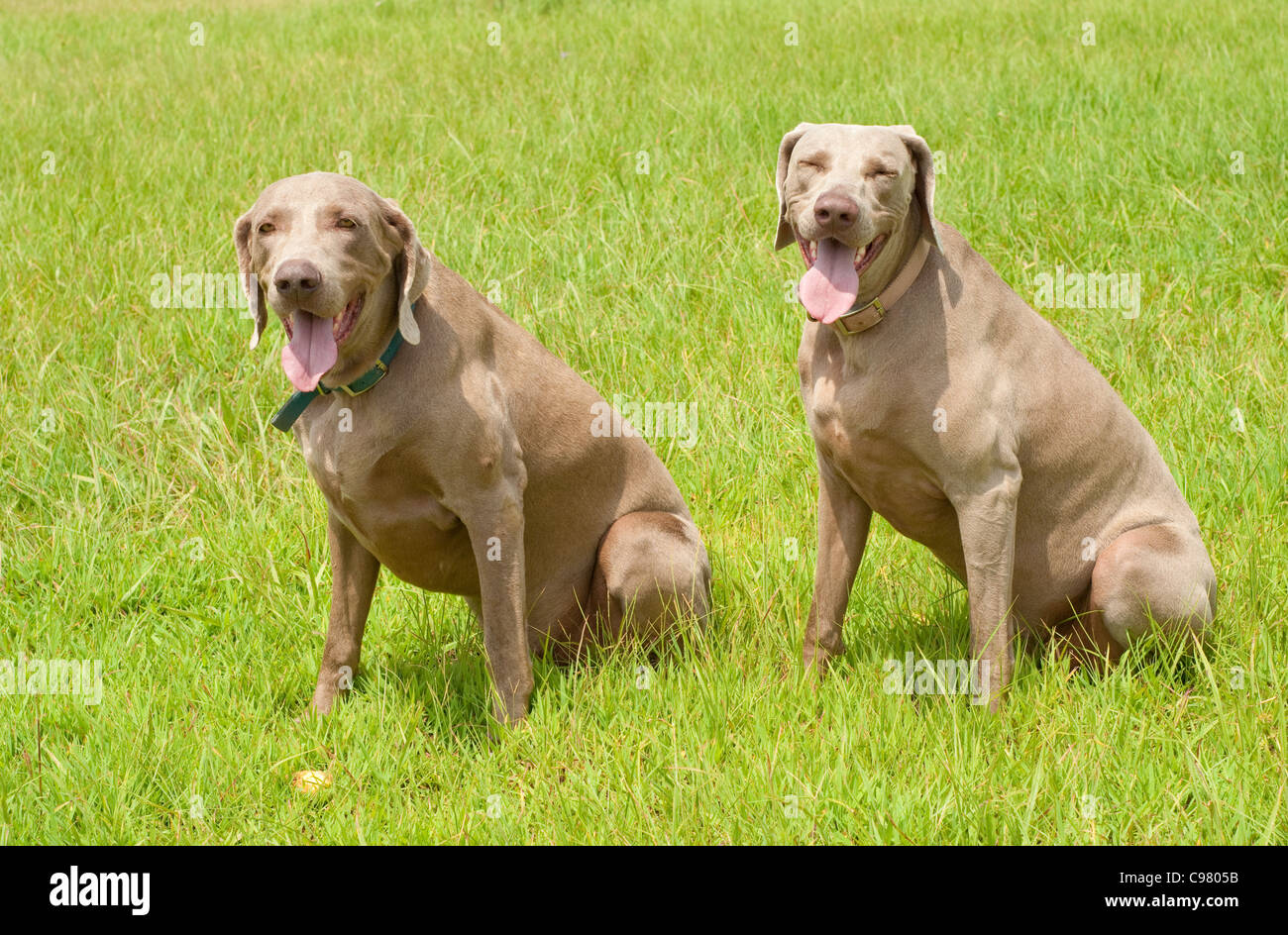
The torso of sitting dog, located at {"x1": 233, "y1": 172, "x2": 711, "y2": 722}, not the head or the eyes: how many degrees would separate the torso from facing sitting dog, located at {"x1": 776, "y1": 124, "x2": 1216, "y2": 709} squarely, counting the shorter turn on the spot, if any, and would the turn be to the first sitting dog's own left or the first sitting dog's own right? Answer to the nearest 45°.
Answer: approximately 135° to the first sitting dog's own left

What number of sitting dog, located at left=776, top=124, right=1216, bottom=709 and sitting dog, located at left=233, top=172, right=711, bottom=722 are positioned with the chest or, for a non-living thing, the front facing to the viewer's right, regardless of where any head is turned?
0

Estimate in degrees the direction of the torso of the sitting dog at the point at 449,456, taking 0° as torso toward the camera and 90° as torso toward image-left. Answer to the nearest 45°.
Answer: approximately 45°

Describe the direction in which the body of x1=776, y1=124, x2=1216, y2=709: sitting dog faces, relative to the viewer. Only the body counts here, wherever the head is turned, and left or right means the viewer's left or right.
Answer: facing the viewer and to the left of the viewer

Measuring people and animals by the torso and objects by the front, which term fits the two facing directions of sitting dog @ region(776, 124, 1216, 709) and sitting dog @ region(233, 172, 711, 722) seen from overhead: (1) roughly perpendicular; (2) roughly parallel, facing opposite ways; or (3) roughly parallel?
roughly parallel

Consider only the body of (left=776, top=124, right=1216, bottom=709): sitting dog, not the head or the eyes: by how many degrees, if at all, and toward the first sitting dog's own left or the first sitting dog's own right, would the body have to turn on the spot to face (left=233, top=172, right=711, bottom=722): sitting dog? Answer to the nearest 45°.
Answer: approximately 45° to the first sitting dog's own right
